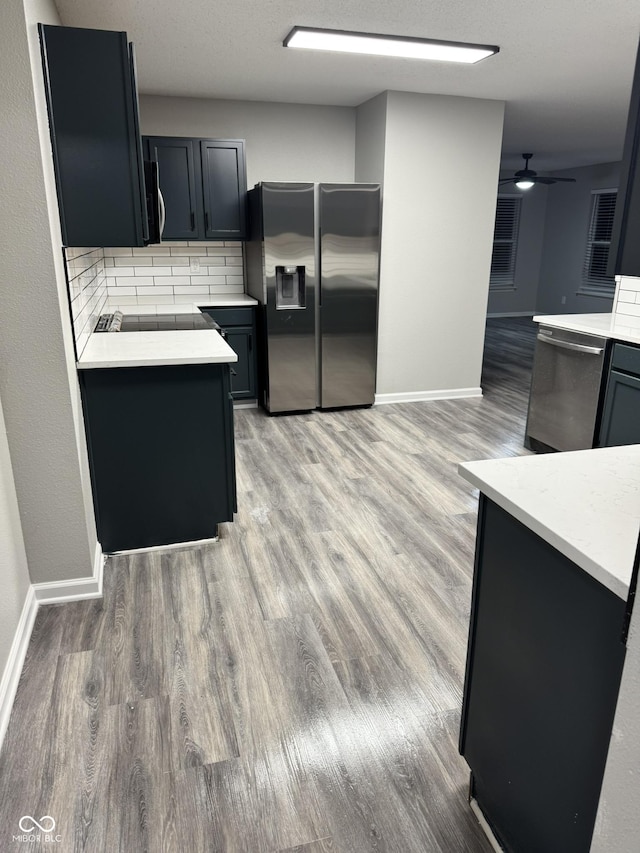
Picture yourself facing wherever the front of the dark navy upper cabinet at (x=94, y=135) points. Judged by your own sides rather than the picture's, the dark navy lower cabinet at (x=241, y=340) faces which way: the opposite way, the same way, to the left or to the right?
to the right

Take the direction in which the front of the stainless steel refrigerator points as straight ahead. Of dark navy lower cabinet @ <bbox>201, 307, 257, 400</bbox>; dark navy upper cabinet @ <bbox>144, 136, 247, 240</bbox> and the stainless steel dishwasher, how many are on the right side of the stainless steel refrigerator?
2

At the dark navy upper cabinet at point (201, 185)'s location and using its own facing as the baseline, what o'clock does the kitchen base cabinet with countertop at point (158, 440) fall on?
The kitchen base cabinet with countertop is roughly at 12 o'clock from the dark navy upper cabinet.

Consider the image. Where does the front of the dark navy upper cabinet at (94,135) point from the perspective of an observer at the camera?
facing to the right of the viewer

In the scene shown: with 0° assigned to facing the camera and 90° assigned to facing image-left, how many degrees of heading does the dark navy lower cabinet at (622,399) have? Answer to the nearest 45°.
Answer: approximately 45°

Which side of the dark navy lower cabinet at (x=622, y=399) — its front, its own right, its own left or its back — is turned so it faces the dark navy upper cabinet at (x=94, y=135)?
front

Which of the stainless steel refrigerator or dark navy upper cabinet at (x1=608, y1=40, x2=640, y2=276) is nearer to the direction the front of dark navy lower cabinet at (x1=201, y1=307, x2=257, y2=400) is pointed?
the dark navy upper cabinet

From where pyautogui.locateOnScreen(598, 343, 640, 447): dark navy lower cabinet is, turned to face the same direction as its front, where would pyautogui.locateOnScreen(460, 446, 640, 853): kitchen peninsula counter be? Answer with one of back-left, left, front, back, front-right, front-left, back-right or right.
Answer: front-left

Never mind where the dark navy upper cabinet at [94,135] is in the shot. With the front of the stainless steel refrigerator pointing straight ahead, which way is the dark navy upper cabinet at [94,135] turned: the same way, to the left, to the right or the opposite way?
to the left

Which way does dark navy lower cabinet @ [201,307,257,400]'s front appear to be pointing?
toward the camera

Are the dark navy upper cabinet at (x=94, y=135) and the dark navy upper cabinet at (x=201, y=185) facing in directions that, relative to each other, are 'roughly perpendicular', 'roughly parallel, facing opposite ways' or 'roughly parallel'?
roughly perpendicular

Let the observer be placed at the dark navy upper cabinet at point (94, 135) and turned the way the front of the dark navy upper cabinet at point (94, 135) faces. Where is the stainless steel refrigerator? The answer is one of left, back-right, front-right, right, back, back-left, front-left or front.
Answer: front-left

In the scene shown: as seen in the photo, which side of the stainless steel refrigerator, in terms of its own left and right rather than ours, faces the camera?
front

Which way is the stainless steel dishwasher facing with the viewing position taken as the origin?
facing the viewer and to the left of the viewer
